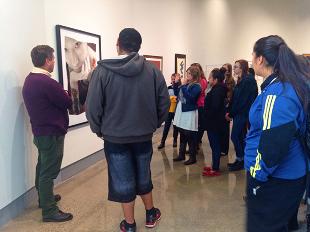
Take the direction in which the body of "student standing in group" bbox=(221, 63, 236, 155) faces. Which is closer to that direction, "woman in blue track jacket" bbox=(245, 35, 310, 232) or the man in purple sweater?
the man in purple sweater

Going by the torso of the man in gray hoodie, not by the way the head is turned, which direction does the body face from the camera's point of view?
away from the camera

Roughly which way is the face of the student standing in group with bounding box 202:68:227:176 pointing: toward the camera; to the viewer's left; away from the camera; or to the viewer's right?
to the viewer's left

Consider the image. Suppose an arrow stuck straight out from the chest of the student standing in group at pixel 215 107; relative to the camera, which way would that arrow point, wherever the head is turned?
to the viewer's left

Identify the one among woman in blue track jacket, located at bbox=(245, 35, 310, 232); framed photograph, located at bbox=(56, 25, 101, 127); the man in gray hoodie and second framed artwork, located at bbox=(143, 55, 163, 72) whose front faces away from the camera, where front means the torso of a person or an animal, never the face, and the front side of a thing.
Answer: the man in gray hoodie

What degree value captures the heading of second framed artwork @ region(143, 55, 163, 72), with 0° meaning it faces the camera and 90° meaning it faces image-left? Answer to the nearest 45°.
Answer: approximately 315°

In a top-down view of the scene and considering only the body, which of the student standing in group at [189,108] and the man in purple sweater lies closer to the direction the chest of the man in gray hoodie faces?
the student standing in group

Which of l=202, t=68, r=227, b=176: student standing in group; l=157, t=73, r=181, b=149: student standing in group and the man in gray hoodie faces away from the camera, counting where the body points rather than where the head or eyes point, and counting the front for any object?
the man in gray hoodie

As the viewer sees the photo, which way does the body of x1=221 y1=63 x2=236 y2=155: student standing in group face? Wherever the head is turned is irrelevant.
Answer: to the viewer's left

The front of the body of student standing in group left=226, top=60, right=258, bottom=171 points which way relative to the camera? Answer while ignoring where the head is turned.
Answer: to the viewer's left

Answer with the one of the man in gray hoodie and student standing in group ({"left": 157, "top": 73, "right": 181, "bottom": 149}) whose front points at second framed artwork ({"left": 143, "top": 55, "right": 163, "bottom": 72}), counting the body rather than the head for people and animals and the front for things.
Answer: the man in gray hoodie

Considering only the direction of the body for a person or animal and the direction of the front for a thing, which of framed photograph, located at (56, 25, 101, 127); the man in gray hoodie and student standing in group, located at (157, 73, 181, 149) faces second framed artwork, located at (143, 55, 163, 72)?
the man in gray hoodie

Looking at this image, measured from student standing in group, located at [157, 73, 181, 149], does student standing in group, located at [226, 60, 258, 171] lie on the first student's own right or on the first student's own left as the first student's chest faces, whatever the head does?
on the first student's own left

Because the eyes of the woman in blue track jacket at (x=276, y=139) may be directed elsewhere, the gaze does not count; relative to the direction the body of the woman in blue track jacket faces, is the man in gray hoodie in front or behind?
in front
